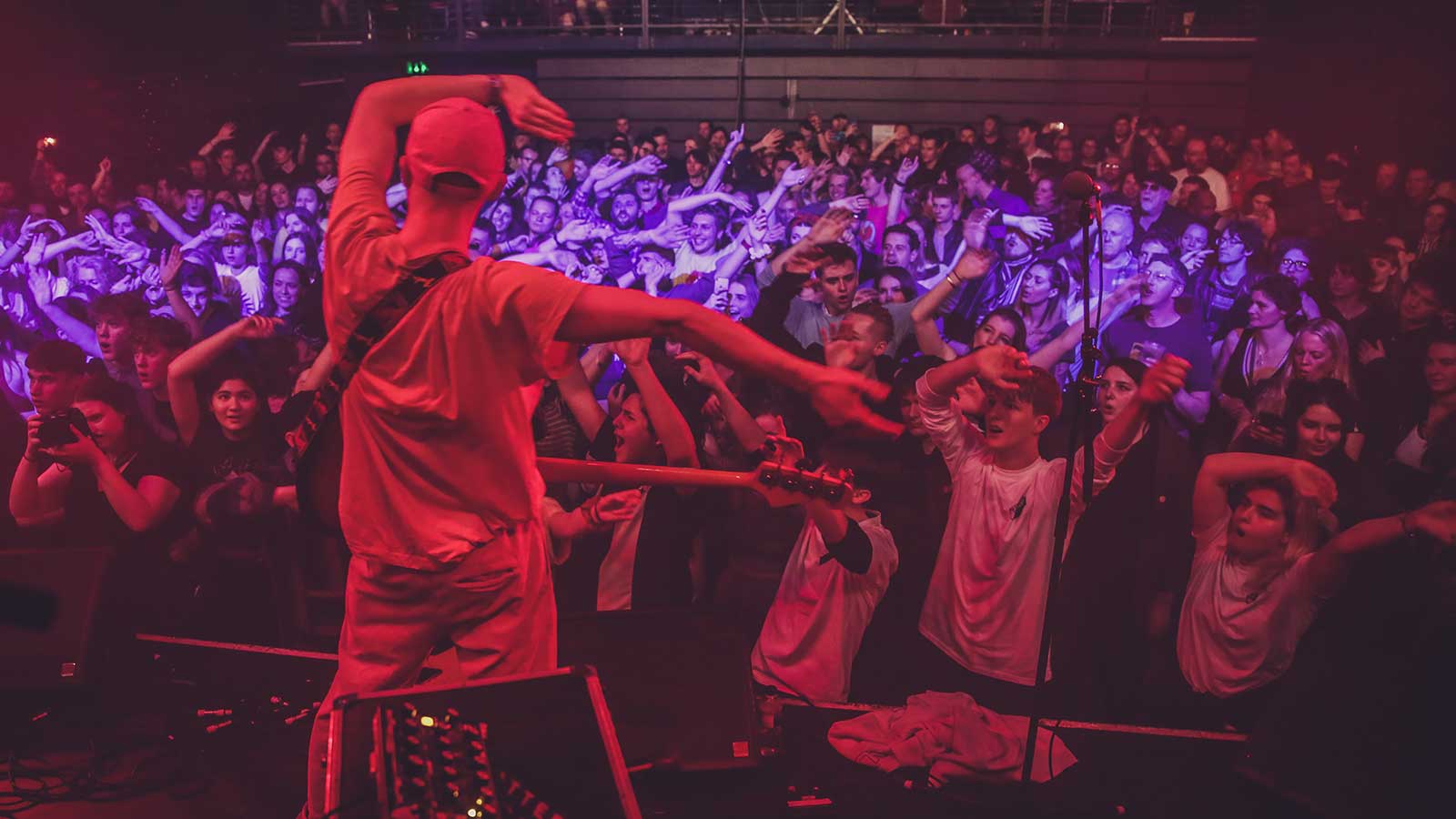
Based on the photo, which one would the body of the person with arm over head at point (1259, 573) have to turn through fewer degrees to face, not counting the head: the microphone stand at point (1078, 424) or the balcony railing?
the microphone stand

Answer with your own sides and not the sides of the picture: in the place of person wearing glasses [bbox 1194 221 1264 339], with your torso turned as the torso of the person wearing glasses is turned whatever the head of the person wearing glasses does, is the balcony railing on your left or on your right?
on your right

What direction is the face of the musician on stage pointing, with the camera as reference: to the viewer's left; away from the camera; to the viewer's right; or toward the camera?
away from the camera

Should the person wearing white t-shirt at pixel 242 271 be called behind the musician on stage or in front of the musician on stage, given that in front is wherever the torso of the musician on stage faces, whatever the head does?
in front

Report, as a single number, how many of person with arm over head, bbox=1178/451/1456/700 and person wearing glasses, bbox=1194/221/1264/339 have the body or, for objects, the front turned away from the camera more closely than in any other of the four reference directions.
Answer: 0

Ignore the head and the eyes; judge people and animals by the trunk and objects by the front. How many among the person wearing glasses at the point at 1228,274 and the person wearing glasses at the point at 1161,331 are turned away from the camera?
0

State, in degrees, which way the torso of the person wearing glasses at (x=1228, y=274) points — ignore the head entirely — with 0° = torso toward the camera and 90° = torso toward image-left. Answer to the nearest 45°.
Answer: approximately 45°

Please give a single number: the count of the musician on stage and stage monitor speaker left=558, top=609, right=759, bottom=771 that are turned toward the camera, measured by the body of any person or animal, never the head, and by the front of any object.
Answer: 1

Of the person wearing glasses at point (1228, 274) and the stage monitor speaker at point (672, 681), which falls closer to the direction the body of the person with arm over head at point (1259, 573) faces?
the stage monitor speaker

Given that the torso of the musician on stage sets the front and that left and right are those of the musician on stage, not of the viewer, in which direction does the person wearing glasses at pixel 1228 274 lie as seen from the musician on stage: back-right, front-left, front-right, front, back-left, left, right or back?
front-right

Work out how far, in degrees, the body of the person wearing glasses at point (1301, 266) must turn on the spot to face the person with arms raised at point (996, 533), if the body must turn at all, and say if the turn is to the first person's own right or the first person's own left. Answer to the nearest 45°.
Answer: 0° — they already face them
